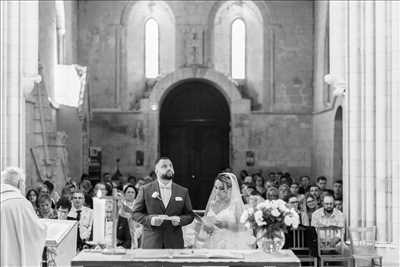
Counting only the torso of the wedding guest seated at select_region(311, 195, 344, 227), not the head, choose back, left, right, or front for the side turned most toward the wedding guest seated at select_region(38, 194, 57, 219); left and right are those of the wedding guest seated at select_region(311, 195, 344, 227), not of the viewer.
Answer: right

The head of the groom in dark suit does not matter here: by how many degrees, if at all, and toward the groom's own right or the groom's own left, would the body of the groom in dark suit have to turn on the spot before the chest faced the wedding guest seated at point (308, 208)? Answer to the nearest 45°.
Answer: approximately 135° to the groom's own left

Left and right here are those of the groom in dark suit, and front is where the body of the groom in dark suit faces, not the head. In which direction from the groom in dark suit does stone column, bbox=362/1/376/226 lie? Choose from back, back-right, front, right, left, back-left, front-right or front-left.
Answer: back-left

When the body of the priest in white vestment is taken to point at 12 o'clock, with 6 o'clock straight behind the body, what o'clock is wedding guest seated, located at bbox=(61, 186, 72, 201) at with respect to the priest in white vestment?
The wedding guest seated is roughly at 11 o'clock from the priest in white vestment.

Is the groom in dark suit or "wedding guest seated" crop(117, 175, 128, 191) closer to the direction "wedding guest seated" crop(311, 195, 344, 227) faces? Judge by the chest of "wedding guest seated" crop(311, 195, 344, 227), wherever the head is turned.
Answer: the groom in dark suit

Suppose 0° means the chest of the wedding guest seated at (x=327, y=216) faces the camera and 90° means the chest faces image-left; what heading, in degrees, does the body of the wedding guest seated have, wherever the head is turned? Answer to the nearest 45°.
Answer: approximately 0°

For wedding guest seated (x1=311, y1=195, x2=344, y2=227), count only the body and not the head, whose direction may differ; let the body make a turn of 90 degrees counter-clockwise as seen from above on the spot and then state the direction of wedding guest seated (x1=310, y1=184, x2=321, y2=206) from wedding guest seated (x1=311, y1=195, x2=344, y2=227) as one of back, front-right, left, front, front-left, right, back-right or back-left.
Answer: left

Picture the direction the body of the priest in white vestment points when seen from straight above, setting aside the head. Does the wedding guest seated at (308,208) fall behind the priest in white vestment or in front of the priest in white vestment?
in front

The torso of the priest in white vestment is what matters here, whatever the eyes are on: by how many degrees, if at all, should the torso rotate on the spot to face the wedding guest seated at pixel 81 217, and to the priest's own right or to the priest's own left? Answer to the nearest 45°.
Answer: approximately 45° to the priest's own left
